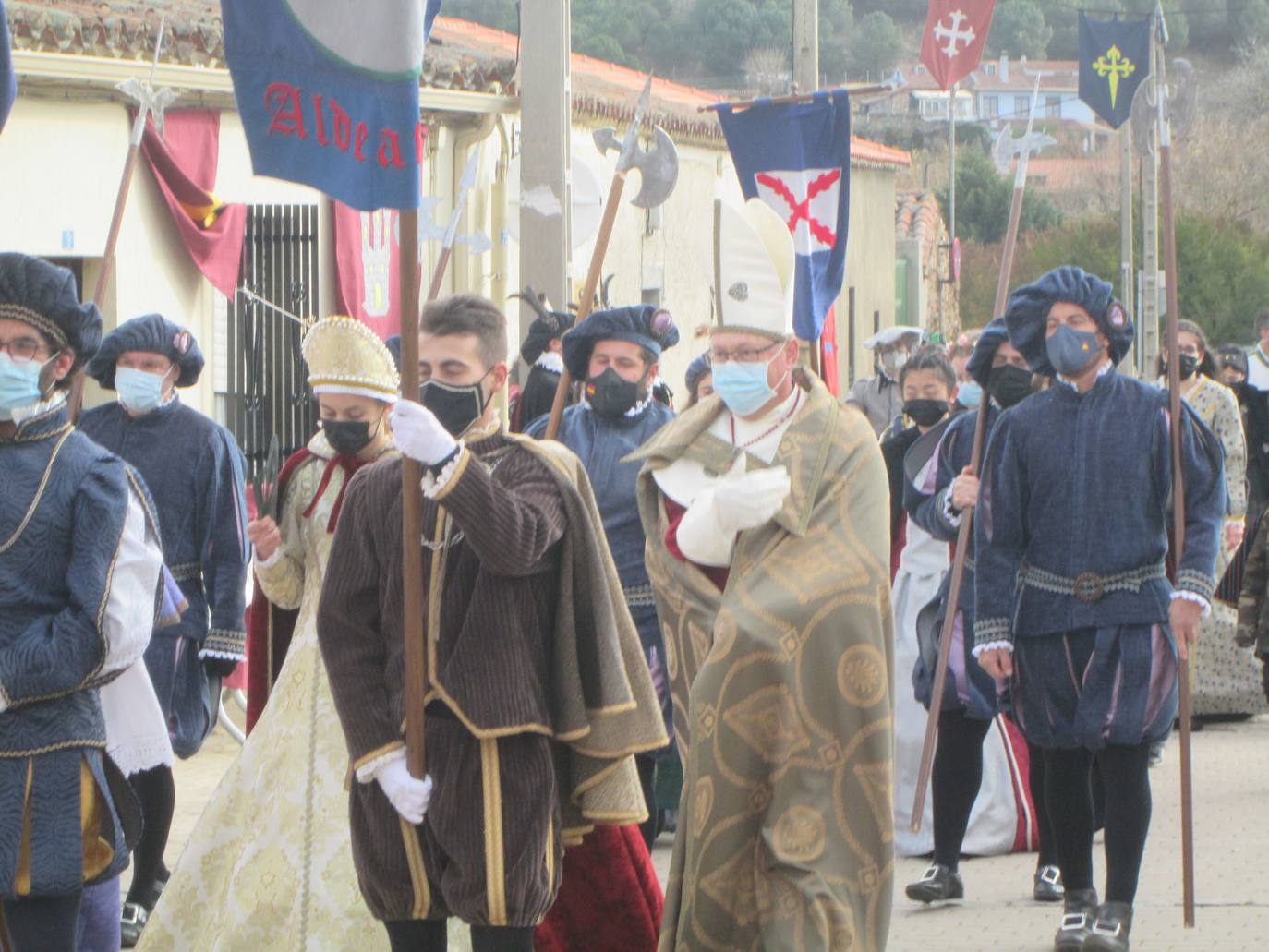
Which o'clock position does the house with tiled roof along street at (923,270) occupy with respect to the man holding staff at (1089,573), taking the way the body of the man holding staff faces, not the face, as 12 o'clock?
The house with tiled roof along street is roughly at 6 o'clock from the man holding staff.

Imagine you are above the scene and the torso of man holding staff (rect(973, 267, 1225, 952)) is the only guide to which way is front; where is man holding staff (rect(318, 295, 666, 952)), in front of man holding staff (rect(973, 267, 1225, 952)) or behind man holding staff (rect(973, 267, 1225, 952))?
in front

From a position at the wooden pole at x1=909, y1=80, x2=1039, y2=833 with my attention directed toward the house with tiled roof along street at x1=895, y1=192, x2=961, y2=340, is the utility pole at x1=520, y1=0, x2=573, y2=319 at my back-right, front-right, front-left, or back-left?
front-left

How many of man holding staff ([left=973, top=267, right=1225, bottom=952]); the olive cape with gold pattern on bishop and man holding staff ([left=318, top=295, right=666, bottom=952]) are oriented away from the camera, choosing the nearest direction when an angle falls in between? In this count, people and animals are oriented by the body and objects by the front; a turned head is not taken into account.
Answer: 0

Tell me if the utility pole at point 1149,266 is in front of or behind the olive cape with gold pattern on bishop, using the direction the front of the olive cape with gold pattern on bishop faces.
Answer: behind

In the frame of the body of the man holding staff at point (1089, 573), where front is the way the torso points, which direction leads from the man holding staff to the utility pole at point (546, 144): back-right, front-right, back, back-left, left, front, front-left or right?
back-right

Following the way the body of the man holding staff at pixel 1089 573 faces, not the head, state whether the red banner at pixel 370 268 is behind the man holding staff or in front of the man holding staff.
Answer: behind

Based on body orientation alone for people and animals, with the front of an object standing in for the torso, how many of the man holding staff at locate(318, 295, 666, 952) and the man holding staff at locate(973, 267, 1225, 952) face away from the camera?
0

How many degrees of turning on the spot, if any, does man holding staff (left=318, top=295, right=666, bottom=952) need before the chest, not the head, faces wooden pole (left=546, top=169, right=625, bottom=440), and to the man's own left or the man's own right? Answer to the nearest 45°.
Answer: approximately 135° to the man's own right

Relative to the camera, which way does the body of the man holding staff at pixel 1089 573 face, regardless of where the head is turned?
toward the camera

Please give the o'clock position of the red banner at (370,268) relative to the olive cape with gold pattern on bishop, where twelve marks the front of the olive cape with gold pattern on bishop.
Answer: The red banner is roughly at 4 o'clock from the olive cape with gold pattern on bishop.

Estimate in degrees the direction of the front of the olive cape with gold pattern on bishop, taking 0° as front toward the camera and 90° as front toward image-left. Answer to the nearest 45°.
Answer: approximately 45°

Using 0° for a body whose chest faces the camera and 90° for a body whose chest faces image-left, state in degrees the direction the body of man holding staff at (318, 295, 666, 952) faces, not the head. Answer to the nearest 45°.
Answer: approximately 45°

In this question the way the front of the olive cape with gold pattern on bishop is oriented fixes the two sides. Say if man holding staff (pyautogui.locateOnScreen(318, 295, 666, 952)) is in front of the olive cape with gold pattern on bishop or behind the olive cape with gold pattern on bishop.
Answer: in front

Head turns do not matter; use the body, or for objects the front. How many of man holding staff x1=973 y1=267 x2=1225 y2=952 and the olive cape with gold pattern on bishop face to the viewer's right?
0
